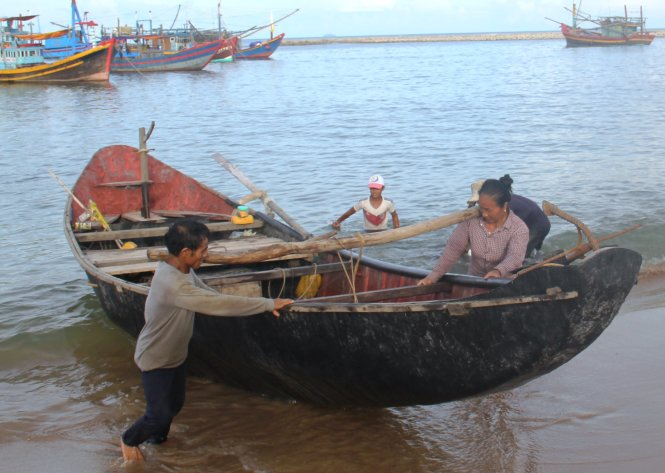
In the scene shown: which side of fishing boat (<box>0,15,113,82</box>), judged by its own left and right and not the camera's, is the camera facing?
right

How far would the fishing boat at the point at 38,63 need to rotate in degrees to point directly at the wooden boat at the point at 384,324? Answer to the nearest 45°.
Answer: approximately 90° to its right

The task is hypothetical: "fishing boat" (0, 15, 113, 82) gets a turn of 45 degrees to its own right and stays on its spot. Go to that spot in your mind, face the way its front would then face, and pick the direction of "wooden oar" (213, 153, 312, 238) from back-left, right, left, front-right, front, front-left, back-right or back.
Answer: front-right

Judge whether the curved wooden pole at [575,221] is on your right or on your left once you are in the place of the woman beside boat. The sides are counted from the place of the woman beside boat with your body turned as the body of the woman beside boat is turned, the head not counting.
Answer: on your left

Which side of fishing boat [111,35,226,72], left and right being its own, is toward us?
right

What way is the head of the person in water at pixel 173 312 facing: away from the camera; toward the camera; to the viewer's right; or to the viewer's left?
to the viewer's right

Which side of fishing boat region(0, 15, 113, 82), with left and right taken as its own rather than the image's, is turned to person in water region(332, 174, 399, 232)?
right

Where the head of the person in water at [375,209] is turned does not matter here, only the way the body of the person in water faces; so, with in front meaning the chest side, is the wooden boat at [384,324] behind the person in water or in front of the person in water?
in front

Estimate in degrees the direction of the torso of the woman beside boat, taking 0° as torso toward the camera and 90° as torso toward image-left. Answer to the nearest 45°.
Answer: approximately 45°

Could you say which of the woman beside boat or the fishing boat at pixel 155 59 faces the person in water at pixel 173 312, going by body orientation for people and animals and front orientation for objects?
the woman beside boat

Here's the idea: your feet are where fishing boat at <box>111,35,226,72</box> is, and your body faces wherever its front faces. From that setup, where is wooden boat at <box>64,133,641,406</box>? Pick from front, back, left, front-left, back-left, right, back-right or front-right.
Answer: right

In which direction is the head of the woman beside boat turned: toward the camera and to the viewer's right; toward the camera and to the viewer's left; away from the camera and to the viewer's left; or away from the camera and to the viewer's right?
toward the camera and to the viewer's left

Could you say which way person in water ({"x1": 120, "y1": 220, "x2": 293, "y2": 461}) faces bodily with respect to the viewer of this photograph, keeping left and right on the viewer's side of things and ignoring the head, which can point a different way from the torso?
facing to the right of the viewer

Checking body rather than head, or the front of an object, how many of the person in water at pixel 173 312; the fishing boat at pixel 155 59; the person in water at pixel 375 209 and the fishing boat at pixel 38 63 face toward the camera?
1

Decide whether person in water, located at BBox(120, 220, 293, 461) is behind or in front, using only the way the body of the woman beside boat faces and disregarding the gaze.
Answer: in front

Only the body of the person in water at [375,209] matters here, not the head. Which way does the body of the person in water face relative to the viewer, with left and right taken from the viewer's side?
facing the viewer
